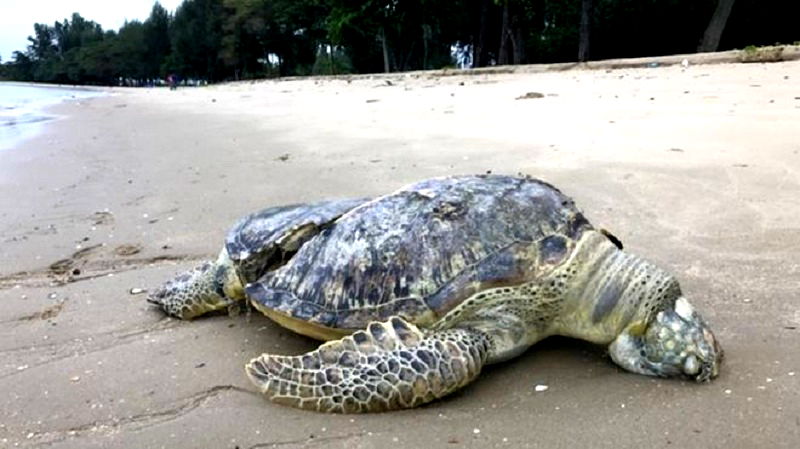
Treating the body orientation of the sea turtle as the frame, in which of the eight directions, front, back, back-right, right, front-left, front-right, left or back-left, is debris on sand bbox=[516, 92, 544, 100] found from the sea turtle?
left

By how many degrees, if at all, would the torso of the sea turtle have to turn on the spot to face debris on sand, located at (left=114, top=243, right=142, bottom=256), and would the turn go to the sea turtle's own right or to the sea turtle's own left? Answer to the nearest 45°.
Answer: approximately 135° to the sea turtle's own left

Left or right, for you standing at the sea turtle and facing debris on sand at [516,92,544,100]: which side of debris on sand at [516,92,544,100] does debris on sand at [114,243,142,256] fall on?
left

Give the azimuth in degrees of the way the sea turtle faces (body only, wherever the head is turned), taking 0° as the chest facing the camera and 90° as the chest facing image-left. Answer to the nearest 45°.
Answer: approximately 270°
